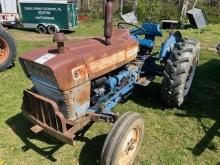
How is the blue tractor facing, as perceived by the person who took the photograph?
facing the viewer and to the left of the viewer

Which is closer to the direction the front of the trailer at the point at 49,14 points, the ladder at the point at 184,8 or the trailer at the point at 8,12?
the trailer

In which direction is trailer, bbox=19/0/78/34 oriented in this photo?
to the viewer's left

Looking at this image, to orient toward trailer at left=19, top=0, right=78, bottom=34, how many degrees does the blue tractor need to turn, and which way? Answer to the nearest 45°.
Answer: approximately 135° to its right

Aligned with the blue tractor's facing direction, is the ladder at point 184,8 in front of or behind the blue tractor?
behind
